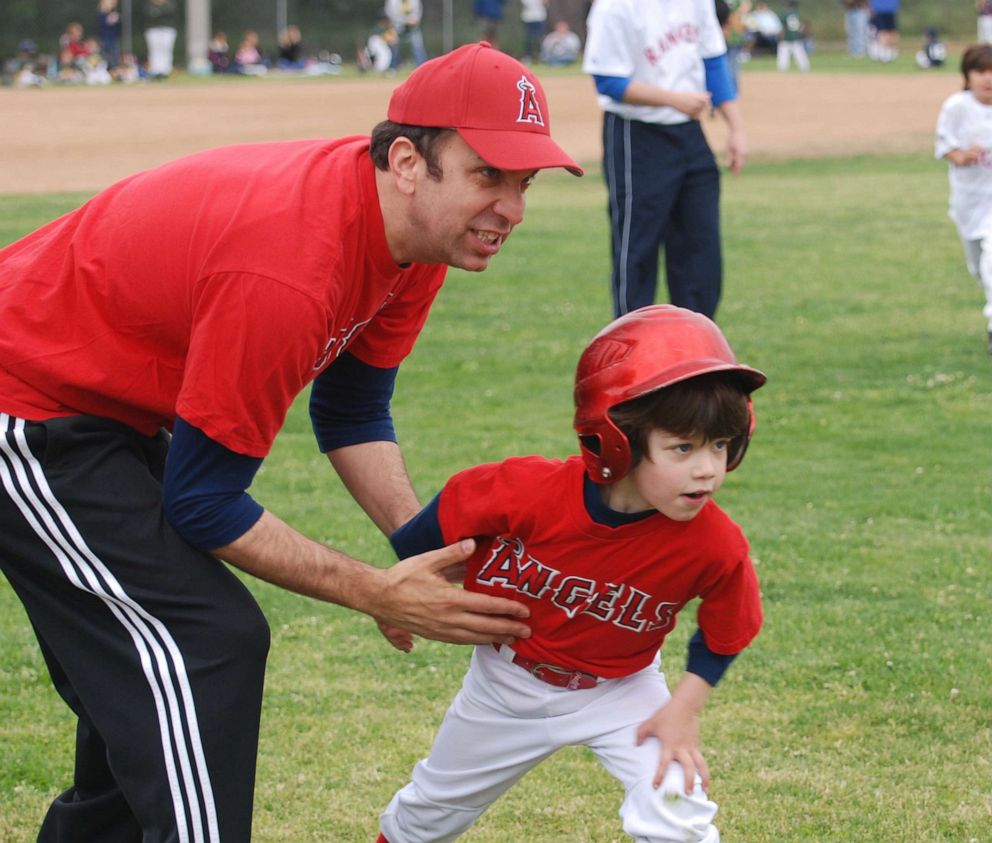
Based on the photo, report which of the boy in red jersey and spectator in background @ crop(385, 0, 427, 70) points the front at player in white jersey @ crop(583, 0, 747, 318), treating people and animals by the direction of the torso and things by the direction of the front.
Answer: the spectator in background

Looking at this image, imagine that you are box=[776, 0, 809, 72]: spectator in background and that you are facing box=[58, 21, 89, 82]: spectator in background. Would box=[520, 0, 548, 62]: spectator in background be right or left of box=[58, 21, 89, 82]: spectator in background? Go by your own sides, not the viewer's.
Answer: right

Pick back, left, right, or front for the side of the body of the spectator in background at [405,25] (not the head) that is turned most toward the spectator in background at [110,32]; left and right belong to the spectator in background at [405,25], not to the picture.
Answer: right

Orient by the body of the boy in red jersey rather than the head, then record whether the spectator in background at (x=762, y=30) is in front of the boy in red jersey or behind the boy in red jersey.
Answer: behind

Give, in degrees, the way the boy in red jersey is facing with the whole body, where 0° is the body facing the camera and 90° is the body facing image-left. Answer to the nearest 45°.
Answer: approximately 0°

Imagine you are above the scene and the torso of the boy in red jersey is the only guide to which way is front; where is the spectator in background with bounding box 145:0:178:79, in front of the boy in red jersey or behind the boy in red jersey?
behind

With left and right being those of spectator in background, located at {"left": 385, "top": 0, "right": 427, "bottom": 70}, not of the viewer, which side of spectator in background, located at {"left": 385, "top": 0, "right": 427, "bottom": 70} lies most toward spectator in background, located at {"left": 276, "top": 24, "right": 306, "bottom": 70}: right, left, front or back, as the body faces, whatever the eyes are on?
right

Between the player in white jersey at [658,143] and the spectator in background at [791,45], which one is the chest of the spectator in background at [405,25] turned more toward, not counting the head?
the player in white jersey

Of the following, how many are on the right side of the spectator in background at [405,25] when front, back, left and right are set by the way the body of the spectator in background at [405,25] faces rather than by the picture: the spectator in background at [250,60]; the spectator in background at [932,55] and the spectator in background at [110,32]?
2

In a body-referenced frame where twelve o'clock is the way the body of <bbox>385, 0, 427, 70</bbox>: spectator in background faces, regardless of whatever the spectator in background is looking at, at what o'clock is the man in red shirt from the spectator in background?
The man in red shirt is roughly at 12 o'clock from the spectator in background.
